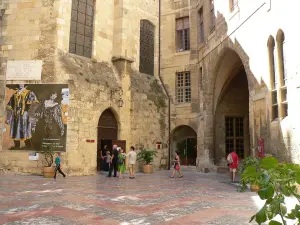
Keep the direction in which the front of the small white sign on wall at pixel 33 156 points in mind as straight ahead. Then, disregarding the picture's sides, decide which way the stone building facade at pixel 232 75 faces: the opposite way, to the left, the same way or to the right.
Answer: to the right

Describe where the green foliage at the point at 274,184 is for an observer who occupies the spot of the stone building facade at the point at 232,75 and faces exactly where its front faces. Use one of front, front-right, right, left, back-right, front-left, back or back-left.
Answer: front-left

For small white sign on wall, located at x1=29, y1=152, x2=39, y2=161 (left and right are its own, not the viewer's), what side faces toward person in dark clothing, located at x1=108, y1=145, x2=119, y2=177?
left

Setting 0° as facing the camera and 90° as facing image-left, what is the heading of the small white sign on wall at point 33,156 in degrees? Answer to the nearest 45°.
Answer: approximately 0°

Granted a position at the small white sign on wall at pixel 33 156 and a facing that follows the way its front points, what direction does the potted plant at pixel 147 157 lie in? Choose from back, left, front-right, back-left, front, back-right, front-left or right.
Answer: left

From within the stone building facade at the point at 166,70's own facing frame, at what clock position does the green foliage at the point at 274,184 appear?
The green foliage is roughly at 12 o'clock from the stone building facade.

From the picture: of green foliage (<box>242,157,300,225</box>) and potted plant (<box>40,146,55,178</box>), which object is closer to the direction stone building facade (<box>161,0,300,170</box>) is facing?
the potted plant

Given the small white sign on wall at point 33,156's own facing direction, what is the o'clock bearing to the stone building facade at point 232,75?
The stone building facade is roughly at 9 o'clock from the small white sign on wall.

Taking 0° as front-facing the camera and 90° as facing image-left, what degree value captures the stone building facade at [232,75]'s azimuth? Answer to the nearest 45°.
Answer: approximately 45°

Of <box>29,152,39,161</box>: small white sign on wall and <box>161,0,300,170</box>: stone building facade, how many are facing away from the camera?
0
